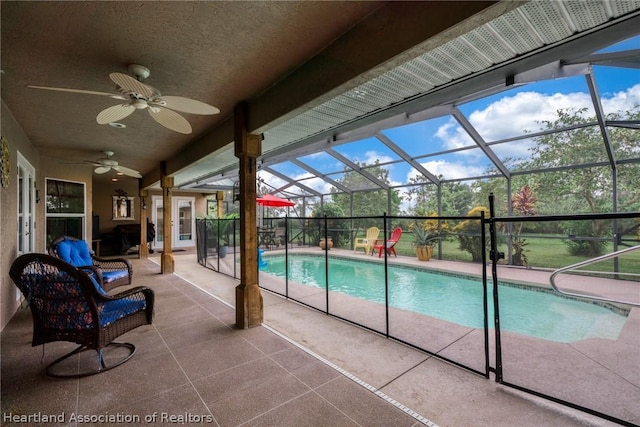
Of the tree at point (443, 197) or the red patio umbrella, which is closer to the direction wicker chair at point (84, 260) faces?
the tree

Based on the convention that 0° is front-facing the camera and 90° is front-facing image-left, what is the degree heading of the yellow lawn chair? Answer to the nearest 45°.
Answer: approximately 45°

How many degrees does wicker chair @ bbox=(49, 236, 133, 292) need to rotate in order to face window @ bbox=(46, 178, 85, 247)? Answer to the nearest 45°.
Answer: approximately 135° to its left

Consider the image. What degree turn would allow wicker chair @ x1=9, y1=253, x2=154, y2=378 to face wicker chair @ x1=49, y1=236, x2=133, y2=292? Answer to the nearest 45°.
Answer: approximately 45° to its left

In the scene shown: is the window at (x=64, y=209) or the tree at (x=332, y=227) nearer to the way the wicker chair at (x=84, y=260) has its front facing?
the tree
